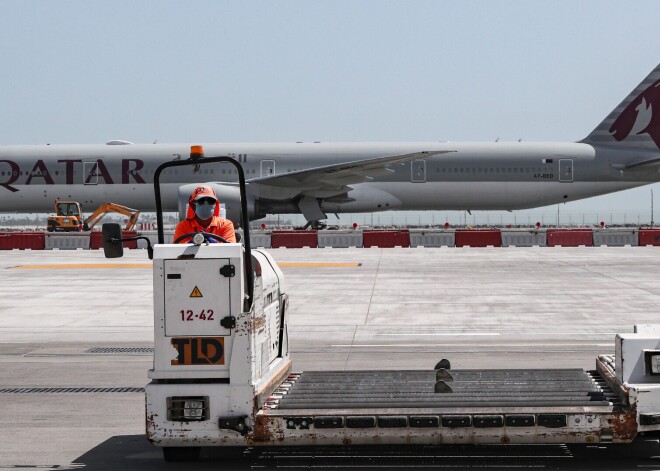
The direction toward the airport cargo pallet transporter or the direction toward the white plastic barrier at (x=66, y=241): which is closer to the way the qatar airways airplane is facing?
the white plastic barrier

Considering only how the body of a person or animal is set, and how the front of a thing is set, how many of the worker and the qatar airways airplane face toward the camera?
1

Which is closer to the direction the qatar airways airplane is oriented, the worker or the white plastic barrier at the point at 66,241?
the white plastic barrier

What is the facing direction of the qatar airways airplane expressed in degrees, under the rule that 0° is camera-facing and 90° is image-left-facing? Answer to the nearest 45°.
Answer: approximately 90°

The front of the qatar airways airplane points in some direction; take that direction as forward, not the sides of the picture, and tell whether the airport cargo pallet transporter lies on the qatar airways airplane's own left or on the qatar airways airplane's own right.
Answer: on the qatar airways airplane's own left

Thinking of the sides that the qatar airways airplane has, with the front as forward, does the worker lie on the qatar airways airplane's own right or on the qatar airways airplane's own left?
on the qatar airways airplane's own left

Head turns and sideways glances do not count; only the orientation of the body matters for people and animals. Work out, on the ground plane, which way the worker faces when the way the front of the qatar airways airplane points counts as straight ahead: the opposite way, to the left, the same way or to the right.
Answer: to the left
